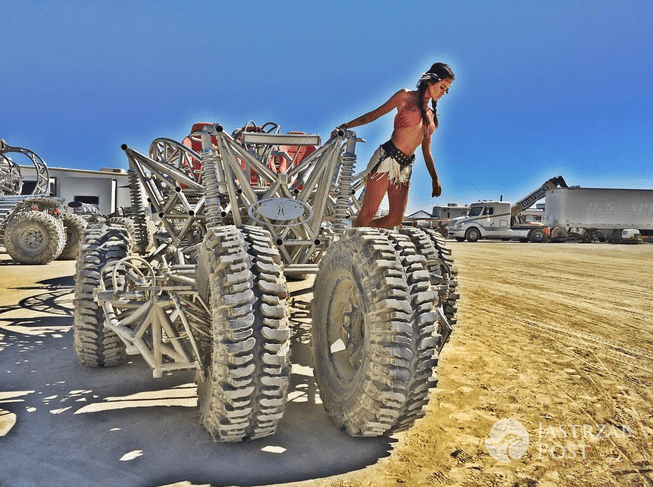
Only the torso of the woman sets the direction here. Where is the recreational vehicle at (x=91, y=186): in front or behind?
behind

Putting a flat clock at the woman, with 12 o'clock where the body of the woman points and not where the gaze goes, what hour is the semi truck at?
The semi truck is roughly at 8 o'clock from the woman.

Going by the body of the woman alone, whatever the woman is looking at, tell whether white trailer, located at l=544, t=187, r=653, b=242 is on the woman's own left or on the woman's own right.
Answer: on the woman's own left

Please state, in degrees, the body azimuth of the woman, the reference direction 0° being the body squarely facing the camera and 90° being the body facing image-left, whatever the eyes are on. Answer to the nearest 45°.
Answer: approximately 315°

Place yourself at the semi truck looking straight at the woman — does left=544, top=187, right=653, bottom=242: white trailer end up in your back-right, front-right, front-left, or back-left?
back-left
